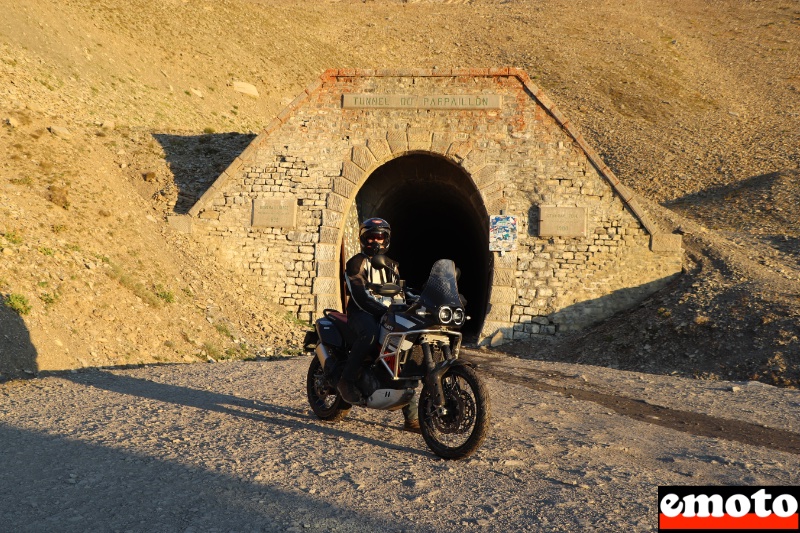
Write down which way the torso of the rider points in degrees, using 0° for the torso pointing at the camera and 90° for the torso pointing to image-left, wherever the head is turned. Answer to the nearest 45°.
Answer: approximately 315°

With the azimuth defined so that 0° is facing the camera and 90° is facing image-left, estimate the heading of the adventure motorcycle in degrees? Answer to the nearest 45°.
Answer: approximately 315°

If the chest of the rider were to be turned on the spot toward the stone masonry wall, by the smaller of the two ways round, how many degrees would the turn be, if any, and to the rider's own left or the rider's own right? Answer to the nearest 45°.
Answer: approximately 135° to the rider's own left

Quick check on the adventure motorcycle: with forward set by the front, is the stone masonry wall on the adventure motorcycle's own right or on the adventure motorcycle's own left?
on the adventure motorcycle's own left
